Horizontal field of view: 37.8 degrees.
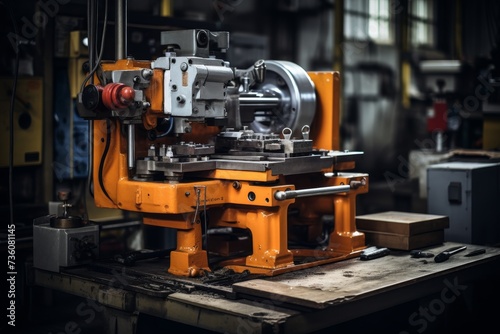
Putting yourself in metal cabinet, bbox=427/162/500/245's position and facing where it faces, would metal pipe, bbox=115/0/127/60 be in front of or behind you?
in front

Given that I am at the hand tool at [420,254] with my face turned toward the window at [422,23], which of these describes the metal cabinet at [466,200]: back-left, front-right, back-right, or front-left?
front-right

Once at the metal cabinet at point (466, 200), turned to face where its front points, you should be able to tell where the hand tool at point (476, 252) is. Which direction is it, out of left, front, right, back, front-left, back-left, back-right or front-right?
front-left

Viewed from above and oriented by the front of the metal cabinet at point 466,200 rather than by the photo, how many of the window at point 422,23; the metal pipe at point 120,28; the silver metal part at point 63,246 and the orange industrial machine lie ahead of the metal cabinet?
3

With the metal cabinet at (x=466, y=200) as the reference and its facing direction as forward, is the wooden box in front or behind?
in front

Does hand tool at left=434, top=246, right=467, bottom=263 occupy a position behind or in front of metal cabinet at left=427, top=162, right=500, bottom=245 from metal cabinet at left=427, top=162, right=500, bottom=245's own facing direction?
in front

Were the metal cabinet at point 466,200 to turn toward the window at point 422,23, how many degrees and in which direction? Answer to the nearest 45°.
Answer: approximately 135° to its right

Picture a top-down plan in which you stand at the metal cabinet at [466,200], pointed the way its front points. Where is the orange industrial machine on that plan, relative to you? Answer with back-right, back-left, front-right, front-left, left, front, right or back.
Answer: front

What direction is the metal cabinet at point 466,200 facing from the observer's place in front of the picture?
facing the viewer and to the left of the viewer
